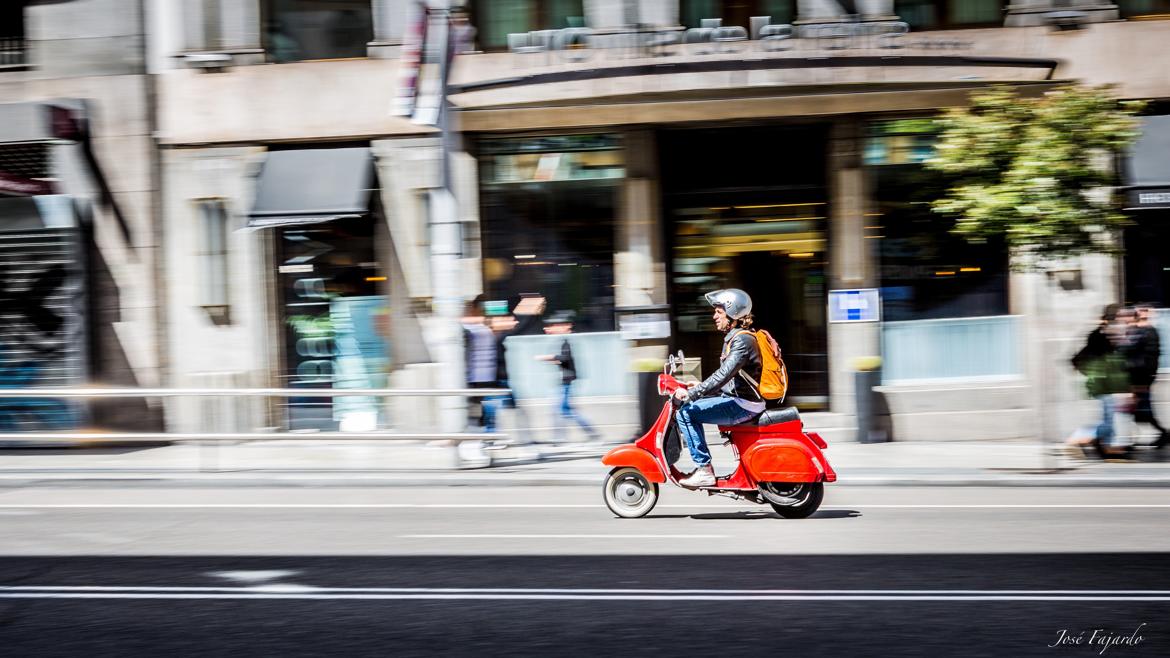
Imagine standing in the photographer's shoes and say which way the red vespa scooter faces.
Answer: facing to the left of the viewer

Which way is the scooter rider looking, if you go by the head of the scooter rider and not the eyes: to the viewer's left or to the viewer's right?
to the viewer's left

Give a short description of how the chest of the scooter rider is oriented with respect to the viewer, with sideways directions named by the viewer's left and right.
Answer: facing to the left of the viewer

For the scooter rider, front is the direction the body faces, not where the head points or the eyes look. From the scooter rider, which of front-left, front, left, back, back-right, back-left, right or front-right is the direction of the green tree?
back-right

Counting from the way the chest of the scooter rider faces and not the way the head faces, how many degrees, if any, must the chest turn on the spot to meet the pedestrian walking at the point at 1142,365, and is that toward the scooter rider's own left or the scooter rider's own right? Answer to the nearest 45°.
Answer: approximately 135° to the scooter rider's own right

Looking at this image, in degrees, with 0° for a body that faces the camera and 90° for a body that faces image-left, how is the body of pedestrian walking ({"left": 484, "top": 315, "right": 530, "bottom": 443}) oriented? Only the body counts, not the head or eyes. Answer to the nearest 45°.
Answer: approximately 90°
